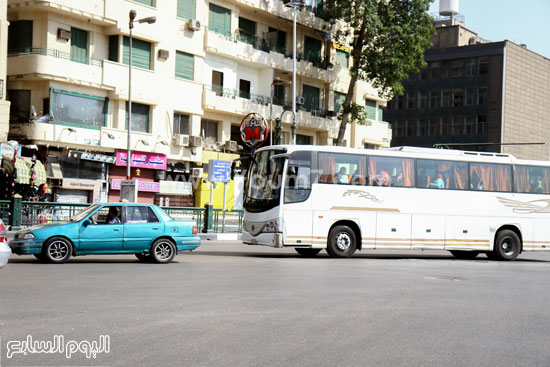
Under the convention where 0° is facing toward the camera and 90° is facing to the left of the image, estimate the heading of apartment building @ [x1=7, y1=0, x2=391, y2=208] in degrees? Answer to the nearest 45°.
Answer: approximately 315°

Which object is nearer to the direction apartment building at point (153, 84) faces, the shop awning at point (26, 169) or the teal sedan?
the teal sedan

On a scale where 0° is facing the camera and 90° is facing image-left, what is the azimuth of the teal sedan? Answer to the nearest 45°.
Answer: approximately 90°

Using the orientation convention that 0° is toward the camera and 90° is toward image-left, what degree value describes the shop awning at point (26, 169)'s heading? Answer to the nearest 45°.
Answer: approximately 315°

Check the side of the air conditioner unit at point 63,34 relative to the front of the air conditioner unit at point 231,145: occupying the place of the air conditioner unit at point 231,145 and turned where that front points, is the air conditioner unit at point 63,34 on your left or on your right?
on your right

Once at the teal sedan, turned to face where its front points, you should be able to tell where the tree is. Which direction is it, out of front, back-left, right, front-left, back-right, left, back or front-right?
back-right

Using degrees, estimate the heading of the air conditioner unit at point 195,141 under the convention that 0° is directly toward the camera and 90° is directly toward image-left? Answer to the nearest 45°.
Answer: approximately 315°

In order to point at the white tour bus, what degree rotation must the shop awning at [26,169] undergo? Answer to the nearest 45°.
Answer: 0° — it already faces it

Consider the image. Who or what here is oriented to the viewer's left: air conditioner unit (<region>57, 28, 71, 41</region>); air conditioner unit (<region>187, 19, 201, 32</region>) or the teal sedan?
the teal sedan

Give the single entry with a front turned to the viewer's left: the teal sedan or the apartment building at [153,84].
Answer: the teal sedan
